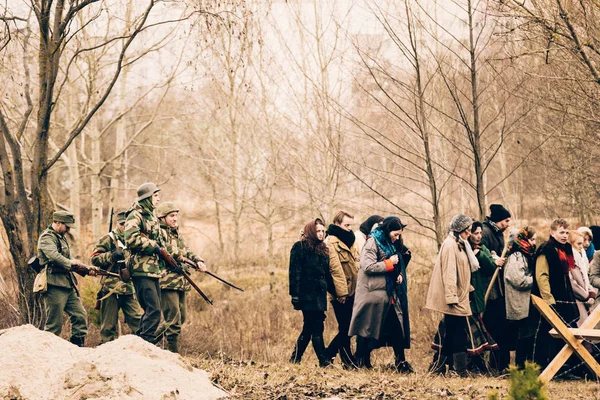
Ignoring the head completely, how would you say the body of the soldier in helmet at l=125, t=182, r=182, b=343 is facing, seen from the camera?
to the viewer's right

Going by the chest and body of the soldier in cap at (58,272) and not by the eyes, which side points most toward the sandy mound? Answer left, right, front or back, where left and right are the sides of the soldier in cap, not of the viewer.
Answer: right

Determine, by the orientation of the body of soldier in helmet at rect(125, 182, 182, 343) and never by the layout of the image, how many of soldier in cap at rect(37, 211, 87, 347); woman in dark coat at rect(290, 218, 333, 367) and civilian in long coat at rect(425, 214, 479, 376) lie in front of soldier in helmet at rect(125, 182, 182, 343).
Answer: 2

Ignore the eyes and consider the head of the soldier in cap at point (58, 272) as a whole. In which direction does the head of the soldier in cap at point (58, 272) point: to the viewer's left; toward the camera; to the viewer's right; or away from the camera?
to the viewer's right

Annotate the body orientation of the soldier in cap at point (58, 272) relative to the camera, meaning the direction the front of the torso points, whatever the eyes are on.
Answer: to the viewer's right

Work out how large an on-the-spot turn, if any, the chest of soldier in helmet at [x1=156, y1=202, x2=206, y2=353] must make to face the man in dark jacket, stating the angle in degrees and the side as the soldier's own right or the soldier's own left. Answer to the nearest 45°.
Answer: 0° — they already face them

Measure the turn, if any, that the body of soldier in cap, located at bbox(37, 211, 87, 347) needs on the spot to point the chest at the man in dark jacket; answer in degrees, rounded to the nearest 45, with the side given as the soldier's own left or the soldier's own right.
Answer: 0° — they already face them

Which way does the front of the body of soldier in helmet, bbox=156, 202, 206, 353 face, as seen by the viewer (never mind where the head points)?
to the viewer's right
